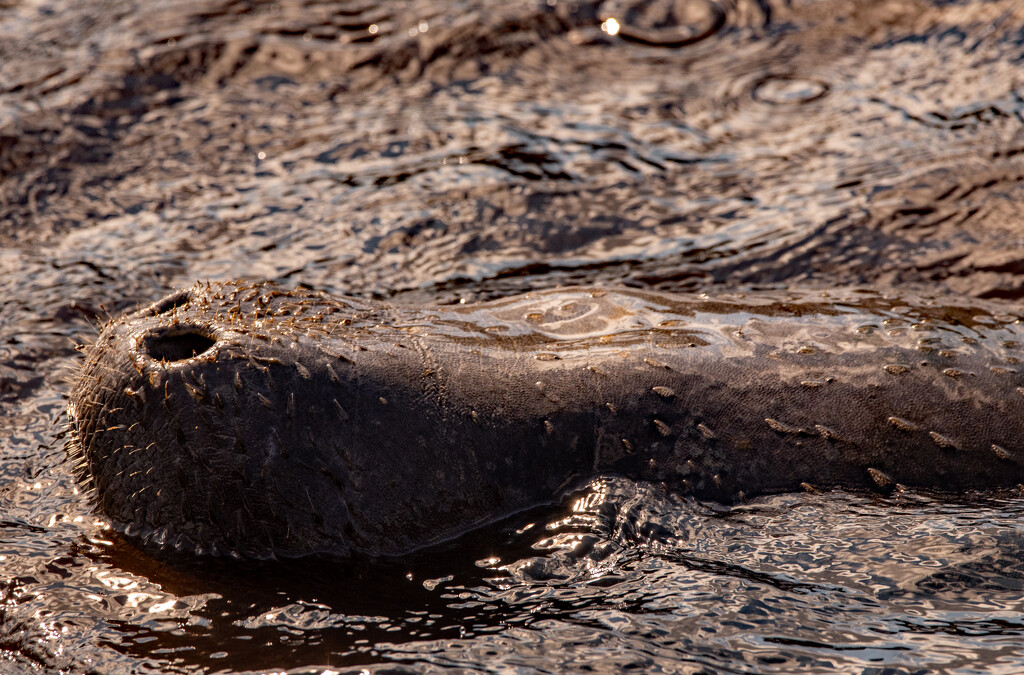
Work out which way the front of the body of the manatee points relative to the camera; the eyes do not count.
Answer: to the viewer's left
